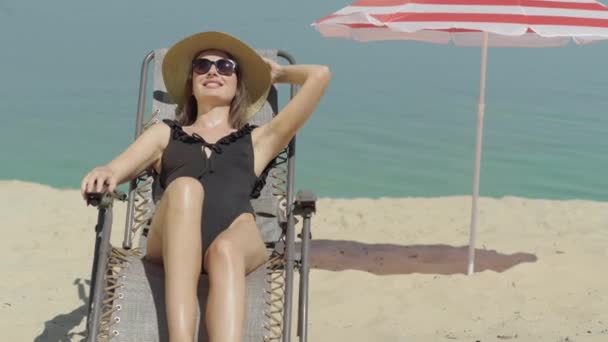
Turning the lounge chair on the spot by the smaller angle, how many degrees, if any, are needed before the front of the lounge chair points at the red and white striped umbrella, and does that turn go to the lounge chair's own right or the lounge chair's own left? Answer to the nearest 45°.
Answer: approximately 135° to the lounge chair's own left

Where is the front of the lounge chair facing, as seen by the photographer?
facing the viewer

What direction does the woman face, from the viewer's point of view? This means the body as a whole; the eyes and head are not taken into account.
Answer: toward the camera

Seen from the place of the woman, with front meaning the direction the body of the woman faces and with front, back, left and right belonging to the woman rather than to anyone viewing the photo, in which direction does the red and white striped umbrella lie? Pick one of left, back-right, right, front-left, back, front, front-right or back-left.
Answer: back-left

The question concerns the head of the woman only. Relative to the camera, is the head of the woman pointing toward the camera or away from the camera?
toward the camera
